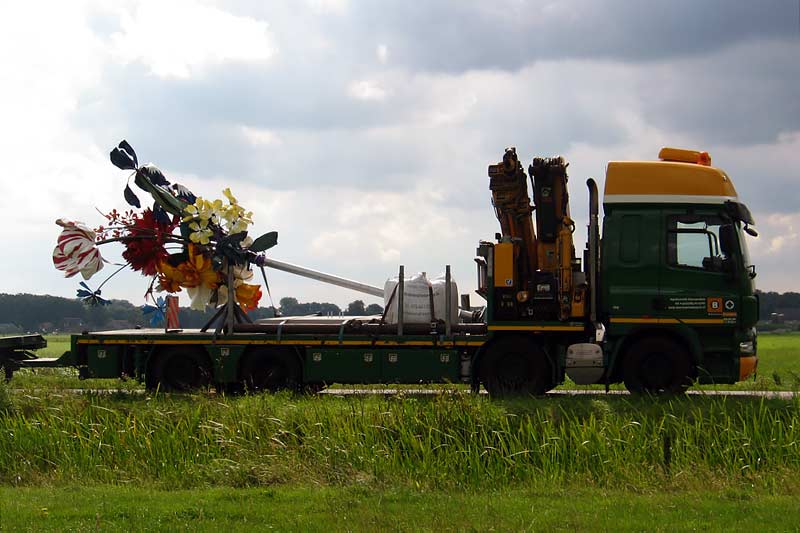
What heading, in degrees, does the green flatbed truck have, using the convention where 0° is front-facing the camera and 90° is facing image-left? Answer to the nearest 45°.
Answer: approximately 270°
